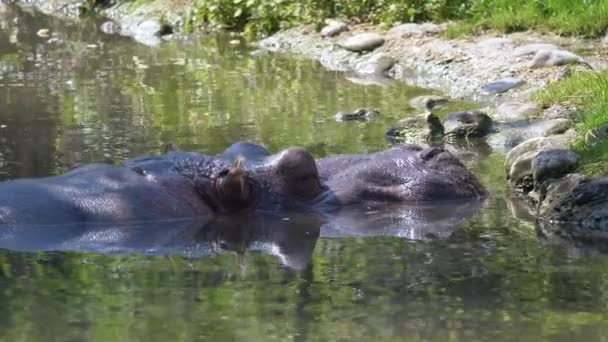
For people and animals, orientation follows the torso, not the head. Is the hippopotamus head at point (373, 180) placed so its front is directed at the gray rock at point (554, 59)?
no

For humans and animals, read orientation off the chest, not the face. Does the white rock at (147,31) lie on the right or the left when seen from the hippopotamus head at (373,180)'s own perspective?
on its left

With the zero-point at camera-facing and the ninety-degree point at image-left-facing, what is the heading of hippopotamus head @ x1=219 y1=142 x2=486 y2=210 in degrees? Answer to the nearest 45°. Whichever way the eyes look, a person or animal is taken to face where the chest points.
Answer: approximately 270°

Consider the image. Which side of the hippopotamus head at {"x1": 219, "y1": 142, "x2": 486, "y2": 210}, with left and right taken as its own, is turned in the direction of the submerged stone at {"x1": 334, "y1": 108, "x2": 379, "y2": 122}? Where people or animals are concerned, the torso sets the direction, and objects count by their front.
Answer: left

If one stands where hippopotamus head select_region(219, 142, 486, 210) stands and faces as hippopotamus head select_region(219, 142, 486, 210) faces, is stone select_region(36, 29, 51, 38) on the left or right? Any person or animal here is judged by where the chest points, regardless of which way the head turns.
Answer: on its left

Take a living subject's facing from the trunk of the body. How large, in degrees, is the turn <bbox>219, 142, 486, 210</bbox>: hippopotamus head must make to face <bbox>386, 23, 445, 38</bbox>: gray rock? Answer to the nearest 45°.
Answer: approximately 90° to its left

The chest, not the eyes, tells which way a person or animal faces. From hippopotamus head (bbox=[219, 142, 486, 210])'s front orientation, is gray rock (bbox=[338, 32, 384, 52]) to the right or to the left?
on its left

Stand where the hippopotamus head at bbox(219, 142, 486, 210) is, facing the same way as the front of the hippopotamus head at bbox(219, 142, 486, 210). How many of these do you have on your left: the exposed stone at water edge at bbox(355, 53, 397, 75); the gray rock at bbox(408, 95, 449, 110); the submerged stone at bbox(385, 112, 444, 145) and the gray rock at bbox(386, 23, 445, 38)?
4

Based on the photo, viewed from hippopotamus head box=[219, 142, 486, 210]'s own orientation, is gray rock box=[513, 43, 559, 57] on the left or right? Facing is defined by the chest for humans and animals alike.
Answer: on its left

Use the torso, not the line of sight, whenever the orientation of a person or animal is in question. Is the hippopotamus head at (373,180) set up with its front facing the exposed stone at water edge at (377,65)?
no

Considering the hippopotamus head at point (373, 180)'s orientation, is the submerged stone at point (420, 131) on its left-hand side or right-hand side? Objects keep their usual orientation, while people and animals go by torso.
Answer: on its left
